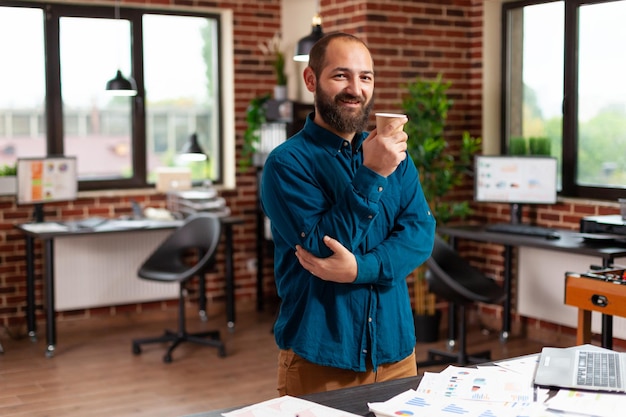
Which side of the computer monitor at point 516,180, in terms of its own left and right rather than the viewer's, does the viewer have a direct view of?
front

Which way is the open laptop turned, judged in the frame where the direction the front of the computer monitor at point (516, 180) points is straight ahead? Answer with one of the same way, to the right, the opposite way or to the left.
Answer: to the right

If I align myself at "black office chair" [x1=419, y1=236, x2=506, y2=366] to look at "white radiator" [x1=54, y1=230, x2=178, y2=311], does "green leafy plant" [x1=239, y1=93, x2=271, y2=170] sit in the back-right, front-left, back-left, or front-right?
front-right

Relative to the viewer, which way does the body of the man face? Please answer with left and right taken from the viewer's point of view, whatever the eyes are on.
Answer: facing the viewer and to the right of the viewer

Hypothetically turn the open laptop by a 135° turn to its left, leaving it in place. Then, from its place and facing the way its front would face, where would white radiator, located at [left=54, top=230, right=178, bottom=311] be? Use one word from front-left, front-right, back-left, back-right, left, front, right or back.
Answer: back

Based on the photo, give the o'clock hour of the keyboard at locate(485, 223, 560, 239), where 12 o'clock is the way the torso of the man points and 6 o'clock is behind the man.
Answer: The keyboard is roughly at 8 o'clock from the man.

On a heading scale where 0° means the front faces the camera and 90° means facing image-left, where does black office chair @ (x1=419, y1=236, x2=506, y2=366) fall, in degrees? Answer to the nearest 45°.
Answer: approximately 270°

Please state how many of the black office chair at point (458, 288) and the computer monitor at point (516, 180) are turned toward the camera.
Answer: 1
